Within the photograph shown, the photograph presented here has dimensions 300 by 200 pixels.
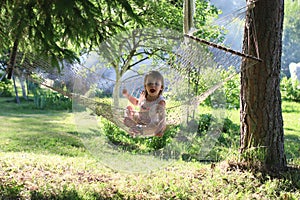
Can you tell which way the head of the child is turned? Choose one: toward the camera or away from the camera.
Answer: toward the camera

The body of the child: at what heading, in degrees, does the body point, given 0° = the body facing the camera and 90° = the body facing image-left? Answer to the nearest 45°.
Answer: approximately 45°

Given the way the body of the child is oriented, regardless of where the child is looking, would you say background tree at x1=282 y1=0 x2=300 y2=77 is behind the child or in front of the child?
behind

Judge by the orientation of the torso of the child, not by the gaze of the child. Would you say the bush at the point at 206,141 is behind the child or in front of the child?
behind
